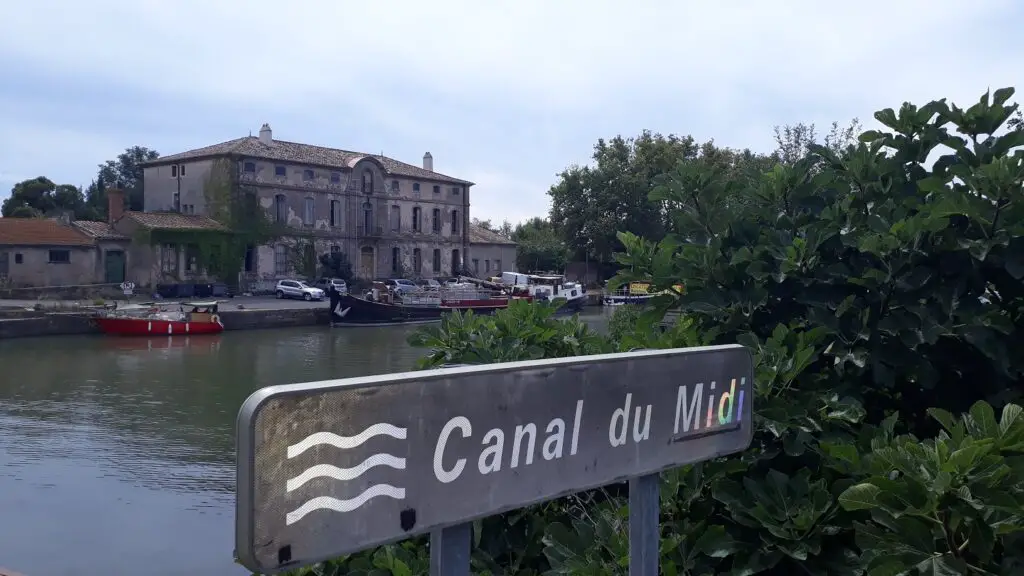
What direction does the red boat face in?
to the viewer's left

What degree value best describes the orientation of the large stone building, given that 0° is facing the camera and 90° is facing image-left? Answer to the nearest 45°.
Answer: approximately 315°

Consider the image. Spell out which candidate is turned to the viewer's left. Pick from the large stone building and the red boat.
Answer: the red boat

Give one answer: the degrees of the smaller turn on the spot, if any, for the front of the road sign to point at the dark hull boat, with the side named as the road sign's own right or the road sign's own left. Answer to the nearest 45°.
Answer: approximately 135° to the road sign's own left

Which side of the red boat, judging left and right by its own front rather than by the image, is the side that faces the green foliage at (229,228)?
right

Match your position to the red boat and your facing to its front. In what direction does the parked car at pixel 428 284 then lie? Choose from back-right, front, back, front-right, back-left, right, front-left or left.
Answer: back-right

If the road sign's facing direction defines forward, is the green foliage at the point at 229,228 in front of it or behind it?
behind
